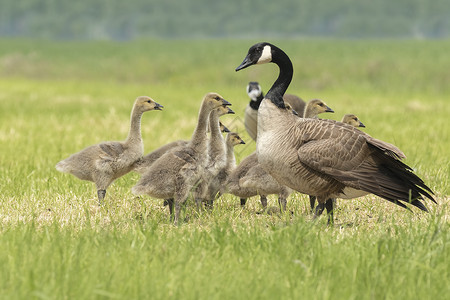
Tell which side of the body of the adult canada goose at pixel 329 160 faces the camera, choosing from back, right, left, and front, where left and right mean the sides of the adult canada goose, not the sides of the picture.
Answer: left

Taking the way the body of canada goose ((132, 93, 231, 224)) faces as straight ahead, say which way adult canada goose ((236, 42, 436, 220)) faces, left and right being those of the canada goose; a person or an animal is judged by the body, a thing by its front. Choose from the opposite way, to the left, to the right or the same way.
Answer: the opposite way

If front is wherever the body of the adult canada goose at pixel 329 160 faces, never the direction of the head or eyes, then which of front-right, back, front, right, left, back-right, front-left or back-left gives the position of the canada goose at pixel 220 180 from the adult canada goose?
front-right

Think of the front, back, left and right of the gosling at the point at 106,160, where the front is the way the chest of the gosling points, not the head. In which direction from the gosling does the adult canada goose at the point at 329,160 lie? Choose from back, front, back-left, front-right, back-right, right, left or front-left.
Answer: front-right

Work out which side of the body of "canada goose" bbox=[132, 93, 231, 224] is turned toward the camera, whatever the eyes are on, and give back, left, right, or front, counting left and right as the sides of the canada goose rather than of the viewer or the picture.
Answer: right

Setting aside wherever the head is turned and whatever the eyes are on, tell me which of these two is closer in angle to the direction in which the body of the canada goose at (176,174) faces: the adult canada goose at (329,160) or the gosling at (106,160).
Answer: the adult canada goose

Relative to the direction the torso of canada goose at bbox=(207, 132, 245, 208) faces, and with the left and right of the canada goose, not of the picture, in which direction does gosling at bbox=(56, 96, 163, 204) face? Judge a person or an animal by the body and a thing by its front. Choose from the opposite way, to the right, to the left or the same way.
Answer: the same way

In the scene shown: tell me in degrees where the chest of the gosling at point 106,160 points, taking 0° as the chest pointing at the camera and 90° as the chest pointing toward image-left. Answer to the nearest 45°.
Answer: approximately 270°

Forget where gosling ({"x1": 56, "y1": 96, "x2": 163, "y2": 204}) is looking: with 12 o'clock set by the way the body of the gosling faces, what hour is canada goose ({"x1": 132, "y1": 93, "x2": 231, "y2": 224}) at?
The canada goose is roughly at 2 o'clock from the gosling.

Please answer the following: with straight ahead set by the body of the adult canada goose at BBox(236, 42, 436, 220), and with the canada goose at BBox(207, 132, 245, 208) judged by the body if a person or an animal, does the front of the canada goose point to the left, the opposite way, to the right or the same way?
the opposite way

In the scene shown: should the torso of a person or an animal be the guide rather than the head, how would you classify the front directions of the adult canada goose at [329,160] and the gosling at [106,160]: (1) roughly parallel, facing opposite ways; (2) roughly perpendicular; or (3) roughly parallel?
roughly parallel, facing opposite ways

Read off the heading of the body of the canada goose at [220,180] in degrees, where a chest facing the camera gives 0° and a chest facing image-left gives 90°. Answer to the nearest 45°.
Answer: approximately 270°

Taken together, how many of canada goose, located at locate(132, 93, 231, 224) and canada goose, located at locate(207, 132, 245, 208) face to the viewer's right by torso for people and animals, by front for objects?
2

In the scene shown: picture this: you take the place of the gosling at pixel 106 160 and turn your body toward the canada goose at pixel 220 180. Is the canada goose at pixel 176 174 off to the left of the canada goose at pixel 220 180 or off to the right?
right
